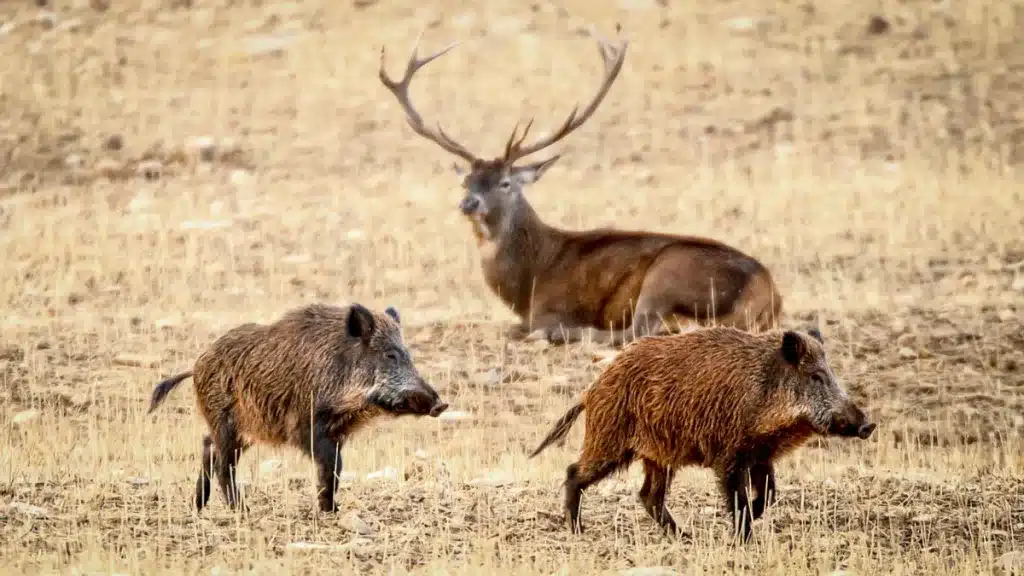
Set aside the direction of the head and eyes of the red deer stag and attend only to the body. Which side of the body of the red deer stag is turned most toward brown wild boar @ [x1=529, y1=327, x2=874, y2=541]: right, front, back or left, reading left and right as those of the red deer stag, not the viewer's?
left

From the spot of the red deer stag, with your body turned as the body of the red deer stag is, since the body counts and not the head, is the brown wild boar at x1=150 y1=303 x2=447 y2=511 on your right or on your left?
on your left

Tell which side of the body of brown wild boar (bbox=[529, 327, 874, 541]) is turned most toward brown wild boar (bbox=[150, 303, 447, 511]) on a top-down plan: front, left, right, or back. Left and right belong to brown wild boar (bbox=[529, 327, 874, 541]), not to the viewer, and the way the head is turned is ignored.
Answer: back

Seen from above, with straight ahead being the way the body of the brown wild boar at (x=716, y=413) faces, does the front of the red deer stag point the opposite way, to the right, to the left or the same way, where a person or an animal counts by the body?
the opposite way

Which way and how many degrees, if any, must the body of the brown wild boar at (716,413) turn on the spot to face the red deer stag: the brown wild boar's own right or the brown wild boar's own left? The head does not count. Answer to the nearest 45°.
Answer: approximately 90° to the brown wild boar's own left

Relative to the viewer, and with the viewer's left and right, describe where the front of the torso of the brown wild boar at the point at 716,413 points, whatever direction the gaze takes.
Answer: facing to the right of the viewer

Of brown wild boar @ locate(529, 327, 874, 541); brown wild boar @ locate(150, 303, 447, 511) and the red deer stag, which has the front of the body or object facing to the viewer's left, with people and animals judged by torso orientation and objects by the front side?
the red deer stag

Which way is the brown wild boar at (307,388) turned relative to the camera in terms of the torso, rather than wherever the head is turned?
to the viewer's right

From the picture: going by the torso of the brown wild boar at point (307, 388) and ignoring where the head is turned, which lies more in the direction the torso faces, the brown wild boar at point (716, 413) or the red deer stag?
the brown wild boar

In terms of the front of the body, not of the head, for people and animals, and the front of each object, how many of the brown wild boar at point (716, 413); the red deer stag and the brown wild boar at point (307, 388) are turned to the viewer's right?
2

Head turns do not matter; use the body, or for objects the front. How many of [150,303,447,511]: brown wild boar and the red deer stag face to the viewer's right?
1

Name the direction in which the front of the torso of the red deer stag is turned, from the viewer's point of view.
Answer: to the viewer's left

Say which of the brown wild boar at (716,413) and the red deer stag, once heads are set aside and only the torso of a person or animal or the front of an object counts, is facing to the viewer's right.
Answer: the brown wild boar
